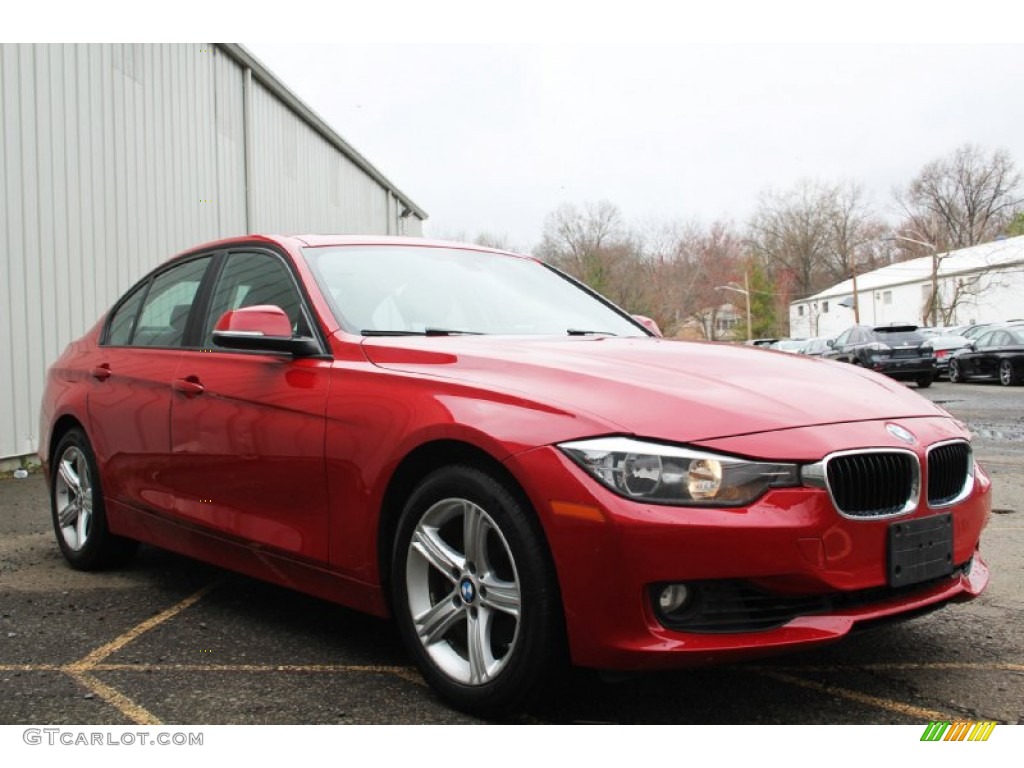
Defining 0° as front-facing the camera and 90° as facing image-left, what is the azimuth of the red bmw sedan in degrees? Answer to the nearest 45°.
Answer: approximately 315°

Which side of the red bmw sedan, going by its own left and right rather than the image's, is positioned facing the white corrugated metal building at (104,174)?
back

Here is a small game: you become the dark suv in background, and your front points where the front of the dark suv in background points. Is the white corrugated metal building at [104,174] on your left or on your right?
on your left

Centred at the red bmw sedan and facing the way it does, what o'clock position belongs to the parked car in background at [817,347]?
The parked car in background is roughly at 8 o'clock from the red bmw sedan.

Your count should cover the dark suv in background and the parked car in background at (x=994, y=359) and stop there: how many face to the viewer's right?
0

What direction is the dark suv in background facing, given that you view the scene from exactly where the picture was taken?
facing away from the viewer and to the left of the viewer
